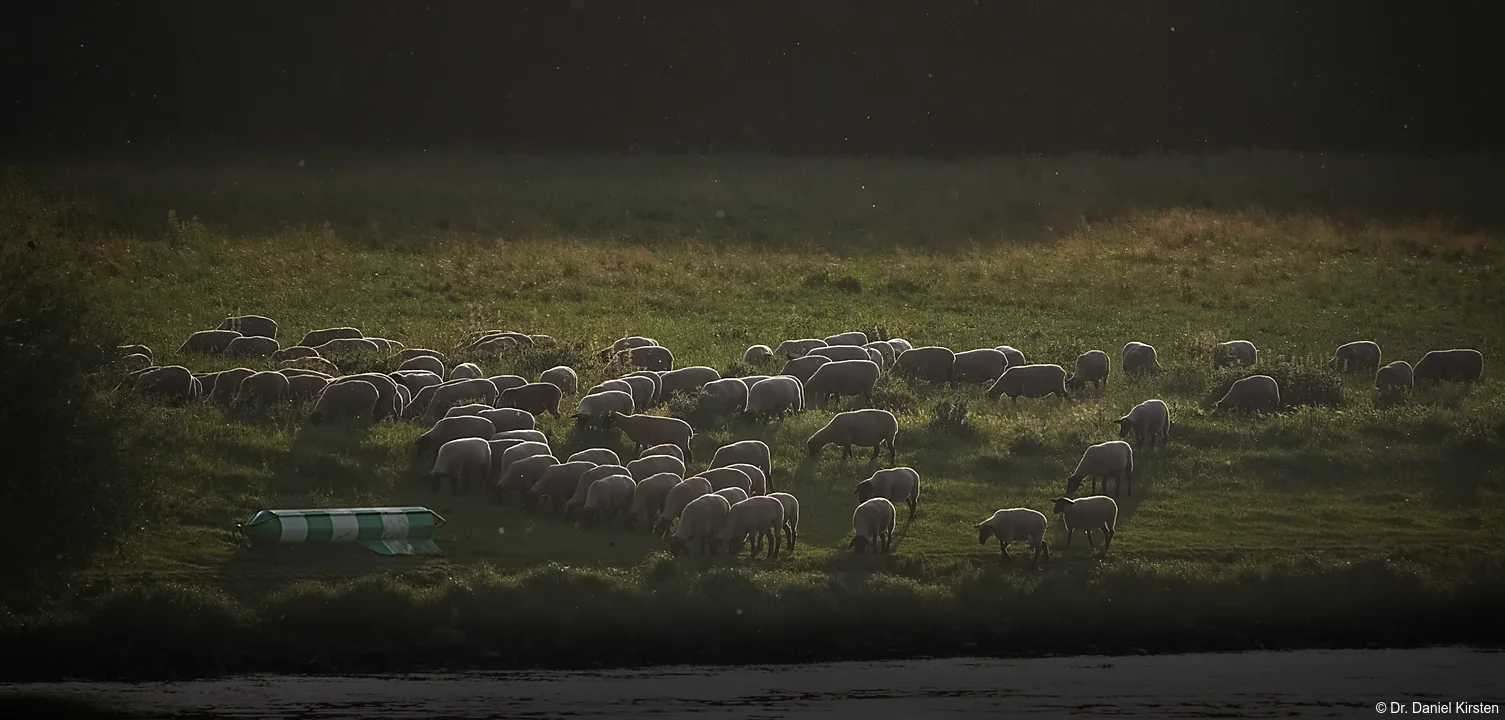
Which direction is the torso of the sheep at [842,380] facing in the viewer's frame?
to the viewer's left

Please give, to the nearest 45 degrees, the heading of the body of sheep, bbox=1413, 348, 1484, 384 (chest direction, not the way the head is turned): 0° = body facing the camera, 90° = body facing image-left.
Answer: approximately 90°

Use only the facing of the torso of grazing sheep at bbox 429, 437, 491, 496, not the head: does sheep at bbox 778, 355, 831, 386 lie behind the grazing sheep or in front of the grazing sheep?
behind

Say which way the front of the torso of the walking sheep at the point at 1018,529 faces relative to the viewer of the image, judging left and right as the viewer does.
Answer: facing to the left of the viewer

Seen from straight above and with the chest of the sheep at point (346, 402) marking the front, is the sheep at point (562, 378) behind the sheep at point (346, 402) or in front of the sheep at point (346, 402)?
behind

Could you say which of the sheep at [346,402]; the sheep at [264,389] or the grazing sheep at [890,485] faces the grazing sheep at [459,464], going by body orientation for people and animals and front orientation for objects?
the grazing sheep at [890,485]

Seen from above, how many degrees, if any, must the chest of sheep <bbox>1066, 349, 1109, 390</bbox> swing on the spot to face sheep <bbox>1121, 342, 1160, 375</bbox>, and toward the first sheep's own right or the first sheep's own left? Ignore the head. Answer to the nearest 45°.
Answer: approximately 180°

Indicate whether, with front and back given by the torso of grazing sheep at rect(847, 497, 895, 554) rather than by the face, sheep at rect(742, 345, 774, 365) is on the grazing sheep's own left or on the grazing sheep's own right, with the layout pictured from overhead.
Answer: on the grazing sheep's own right

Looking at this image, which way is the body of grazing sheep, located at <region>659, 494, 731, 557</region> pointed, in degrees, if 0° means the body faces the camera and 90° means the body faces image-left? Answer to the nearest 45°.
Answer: approximately 45°

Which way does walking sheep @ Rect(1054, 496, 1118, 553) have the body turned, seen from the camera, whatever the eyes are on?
to the viewer's left
